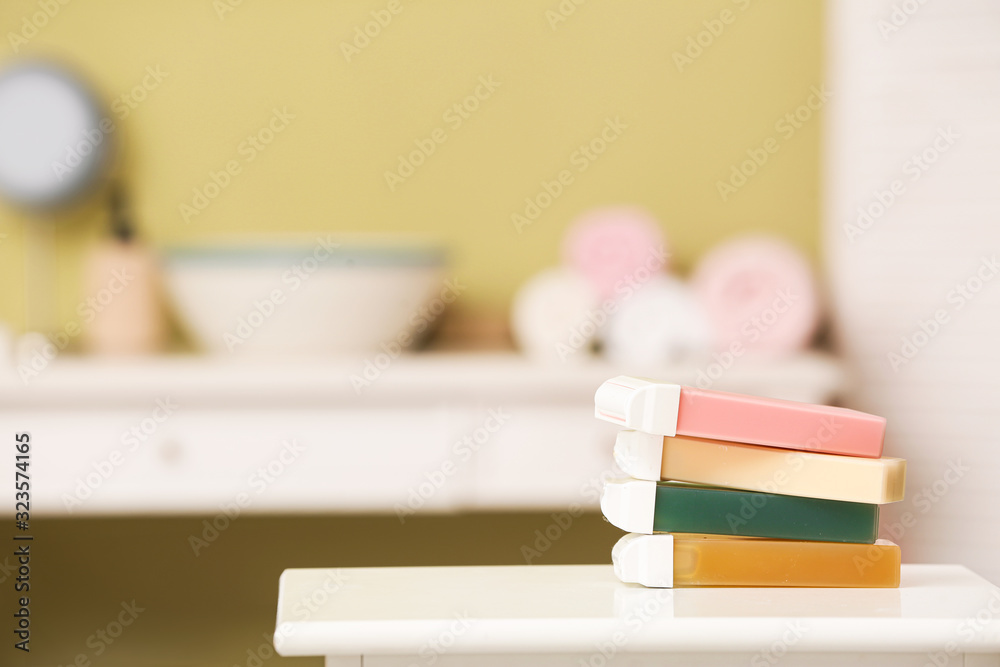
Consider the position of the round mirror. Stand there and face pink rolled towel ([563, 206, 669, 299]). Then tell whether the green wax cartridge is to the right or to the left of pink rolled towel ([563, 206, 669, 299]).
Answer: right

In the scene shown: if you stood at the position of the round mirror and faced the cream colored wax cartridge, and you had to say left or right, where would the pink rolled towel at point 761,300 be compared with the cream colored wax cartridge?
left

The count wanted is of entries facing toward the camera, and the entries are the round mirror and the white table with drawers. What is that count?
2

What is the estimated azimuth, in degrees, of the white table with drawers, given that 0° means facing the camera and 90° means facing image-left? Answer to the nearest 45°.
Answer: approximately 0°
